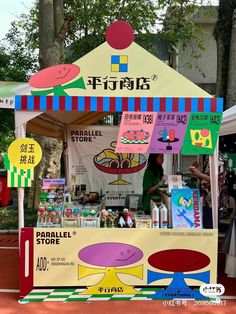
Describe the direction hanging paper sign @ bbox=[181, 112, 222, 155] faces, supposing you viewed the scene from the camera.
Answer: facing the viewer

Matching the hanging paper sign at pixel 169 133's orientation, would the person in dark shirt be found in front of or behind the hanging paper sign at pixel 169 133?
behind

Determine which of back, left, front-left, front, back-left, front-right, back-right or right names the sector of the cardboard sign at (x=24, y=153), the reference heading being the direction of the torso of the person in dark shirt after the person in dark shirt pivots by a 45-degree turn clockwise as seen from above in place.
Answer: right

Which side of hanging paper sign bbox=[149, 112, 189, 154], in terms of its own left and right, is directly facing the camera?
front

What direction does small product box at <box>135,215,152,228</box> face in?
toward the camera

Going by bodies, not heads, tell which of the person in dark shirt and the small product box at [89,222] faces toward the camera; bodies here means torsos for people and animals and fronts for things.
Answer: the small product box

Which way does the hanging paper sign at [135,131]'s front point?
toward the camera

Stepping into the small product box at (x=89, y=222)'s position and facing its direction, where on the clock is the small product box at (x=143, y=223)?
the small product box at (x=143, y=223) is roughly at 9 o'clock from the small product box at (x=89, y=222).

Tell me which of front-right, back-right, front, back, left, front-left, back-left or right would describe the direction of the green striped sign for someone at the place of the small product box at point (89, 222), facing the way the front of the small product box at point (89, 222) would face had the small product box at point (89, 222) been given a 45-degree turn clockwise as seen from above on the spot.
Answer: front-right

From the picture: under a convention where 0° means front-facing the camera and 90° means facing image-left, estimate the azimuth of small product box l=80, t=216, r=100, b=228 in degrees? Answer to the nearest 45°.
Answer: approximately 0°

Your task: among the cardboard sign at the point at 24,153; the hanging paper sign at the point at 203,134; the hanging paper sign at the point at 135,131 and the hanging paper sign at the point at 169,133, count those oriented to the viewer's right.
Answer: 0

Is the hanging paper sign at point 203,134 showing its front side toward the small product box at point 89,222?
no

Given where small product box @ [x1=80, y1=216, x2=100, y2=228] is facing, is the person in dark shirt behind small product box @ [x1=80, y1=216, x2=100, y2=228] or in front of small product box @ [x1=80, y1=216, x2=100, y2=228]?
behind

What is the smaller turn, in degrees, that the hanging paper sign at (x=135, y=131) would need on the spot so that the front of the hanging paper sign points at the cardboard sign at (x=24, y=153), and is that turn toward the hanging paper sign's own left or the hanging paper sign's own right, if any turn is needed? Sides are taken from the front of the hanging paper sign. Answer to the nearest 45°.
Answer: approximately 90° to the hanging paper sign's own right
